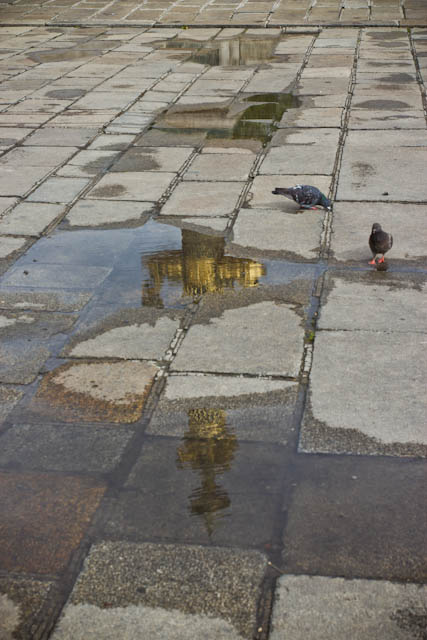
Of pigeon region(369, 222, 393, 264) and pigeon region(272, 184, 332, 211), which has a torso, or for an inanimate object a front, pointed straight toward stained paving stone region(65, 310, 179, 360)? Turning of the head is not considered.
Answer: pigeon region(369, 222, 393, 264)

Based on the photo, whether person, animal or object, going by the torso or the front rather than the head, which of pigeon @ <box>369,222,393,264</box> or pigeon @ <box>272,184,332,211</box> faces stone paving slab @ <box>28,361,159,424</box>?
pigeon @ <box>369,222,393,264</box>
